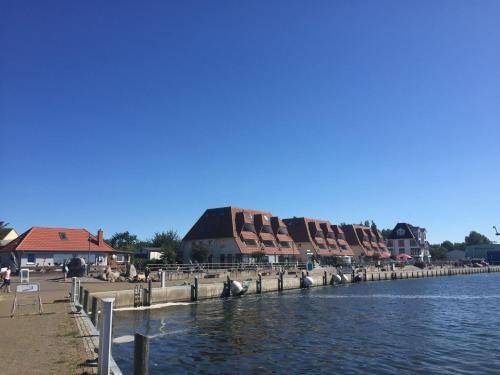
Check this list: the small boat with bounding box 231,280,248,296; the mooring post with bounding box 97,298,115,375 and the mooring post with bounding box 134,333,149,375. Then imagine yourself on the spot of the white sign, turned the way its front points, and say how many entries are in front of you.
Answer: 2

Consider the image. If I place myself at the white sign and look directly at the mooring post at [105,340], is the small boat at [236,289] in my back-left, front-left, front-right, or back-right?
back-left

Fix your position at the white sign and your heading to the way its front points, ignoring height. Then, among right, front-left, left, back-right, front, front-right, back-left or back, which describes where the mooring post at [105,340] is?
front

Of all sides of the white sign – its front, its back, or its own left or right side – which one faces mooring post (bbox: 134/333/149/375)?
front

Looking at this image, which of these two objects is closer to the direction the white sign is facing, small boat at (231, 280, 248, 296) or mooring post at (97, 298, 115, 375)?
the mooring post

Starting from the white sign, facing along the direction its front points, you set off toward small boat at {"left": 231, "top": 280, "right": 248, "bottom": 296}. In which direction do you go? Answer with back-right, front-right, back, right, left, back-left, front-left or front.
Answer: back-left

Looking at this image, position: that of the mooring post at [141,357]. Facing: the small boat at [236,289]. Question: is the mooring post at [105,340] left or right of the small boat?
left

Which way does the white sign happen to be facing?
toward the camera
